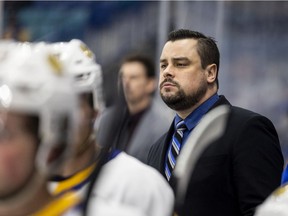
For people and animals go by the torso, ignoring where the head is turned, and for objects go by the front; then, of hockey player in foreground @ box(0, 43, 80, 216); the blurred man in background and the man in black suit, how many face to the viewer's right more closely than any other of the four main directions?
0

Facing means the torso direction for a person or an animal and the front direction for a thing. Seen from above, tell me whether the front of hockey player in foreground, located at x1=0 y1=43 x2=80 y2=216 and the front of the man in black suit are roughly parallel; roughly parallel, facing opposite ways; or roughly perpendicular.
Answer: roughly parallel

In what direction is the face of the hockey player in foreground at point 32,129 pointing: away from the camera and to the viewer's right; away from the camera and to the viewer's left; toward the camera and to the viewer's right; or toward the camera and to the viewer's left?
toward the camera and to the viewer's left

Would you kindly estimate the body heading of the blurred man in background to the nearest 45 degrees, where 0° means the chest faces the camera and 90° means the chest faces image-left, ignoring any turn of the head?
approximately 45°

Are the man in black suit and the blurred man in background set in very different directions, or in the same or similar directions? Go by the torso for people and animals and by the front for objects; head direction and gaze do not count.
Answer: same or similar directions

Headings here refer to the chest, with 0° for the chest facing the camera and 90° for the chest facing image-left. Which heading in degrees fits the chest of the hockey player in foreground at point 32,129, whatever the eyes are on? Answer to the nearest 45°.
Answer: approximately 45°

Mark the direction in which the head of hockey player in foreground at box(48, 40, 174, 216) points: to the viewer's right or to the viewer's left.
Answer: to the viewer's left

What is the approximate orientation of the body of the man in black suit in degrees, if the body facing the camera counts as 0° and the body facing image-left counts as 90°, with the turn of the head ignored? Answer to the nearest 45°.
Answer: approximately 45°

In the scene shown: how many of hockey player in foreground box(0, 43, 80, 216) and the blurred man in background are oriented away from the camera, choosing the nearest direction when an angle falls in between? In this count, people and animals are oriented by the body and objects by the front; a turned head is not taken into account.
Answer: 0

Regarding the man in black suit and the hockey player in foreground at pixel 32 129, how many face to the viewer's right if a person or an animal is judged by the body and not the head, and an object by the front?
0

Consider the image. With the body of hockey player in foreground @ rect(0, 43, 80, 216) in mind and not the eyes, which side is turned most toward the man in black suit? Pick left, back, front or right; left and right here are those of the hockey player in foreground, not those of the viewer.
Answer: back

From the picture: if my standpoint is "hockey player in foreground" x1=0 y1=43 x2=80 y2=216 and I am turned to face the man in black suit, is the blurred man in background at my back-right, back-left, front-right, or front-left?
front-left
